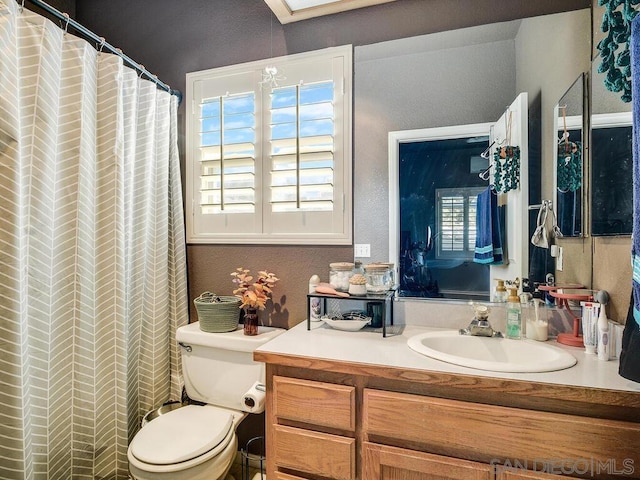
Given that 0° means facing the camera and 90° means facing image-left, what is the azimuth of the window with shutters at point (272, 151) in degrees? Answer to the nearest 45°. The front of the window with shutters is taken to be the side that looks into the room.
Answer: approximately 45°

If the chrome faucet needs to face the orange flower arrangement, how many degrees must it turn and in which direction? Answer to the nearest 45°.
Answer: approximately 90° to its right

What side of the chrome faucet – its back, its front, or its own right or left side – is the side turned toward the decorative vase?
right

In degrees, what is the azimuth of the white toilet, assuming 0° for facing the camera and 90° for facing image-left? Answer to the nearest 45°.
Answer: approximately 45°

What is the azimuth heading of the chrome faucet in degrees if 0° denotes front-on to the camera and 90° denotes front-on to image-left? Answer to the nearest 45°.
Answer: approximately 0°

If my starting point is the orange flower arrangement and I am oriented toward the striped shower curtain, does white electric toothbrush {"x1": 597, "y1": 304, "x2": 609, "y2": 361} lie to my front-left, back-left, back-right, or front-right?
back-left

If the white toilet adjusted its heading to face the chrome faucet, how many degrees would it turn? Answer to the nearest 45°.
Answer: approximately 90° to its left
